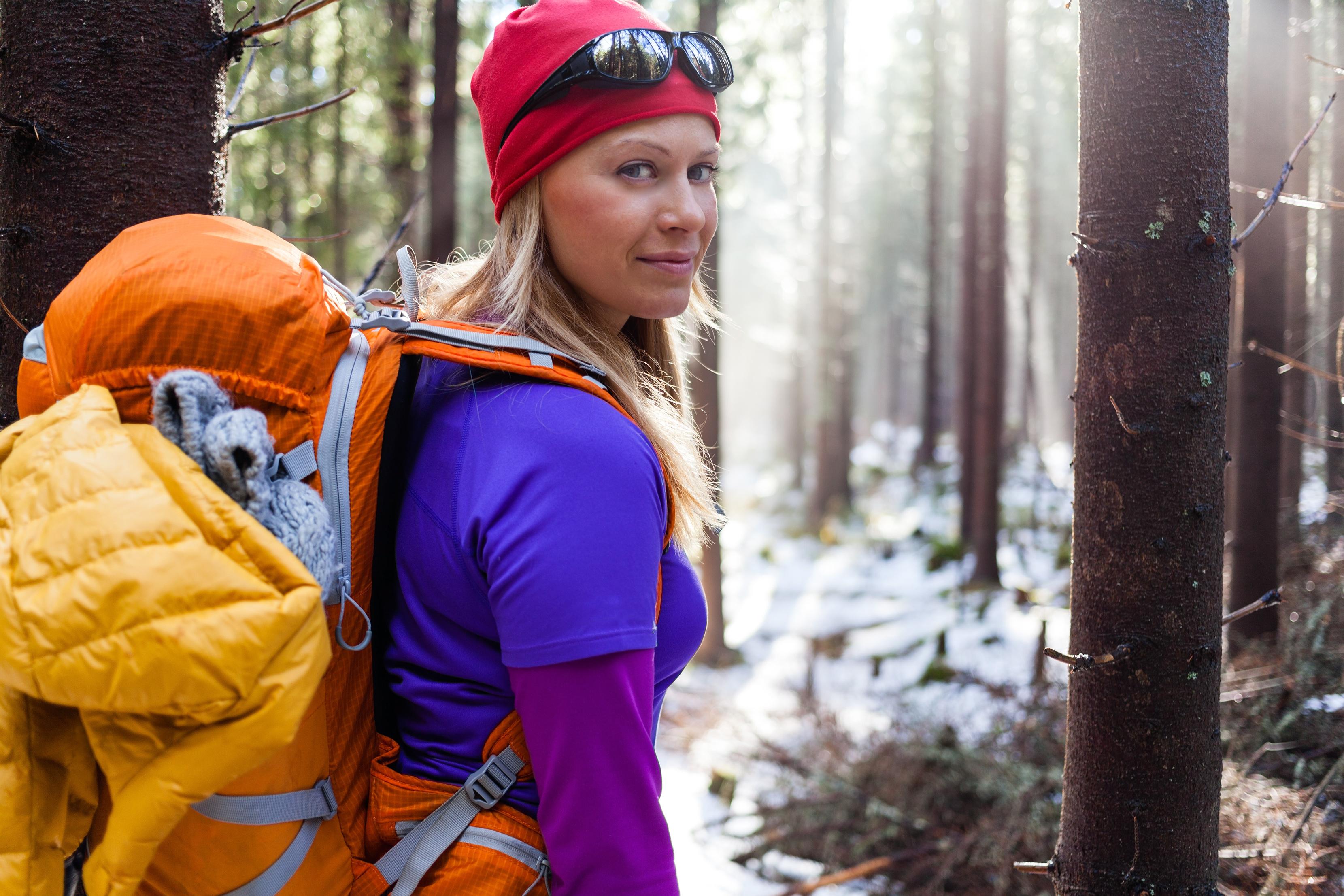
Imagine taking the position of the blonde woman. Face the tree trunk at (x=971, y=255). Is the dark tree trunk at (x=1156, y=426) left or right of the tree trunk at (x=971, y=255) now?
right

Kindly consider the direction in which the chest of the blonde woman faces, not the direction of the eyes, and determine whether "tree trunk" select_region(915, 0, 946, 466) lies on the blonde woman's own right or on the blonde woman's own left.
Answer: on the blonde woman's own left

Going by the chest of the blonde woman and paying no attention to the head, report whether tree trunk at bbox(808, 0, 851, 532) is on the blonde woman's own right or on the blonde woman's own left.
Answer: on the blonde woman's own left

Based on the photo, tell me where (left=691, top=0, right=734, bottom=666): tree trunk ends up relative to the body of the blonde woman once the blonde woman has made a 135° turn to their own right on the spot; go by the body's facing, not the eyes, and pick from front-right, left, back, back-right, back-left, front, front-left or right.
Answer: back-right

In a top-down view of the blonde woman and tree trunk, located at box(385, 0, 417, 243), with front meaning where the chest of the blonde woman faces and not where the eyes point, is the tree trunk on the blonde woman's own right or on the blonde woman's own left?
on the blonde woman's own left

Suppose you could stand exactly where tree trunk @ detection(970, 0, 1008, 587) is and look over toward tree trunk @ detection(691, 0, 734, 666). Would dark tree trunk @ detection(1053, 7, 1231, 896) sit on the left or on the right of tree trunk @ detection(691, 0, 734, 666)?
left

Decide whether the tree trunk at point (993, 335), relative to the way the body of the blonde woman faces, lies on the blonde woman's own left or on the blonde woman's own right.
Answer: on the blonde woman's own left

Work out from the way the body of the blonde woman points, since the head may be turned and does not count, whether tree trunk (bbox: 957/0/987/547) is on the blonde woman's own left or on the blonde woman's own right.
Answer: on the blonde woman's own left

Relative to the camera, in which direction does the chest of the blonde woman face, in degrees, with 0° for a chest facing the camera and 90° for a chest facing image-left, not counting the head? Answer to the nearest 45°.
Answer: approximately 270°
